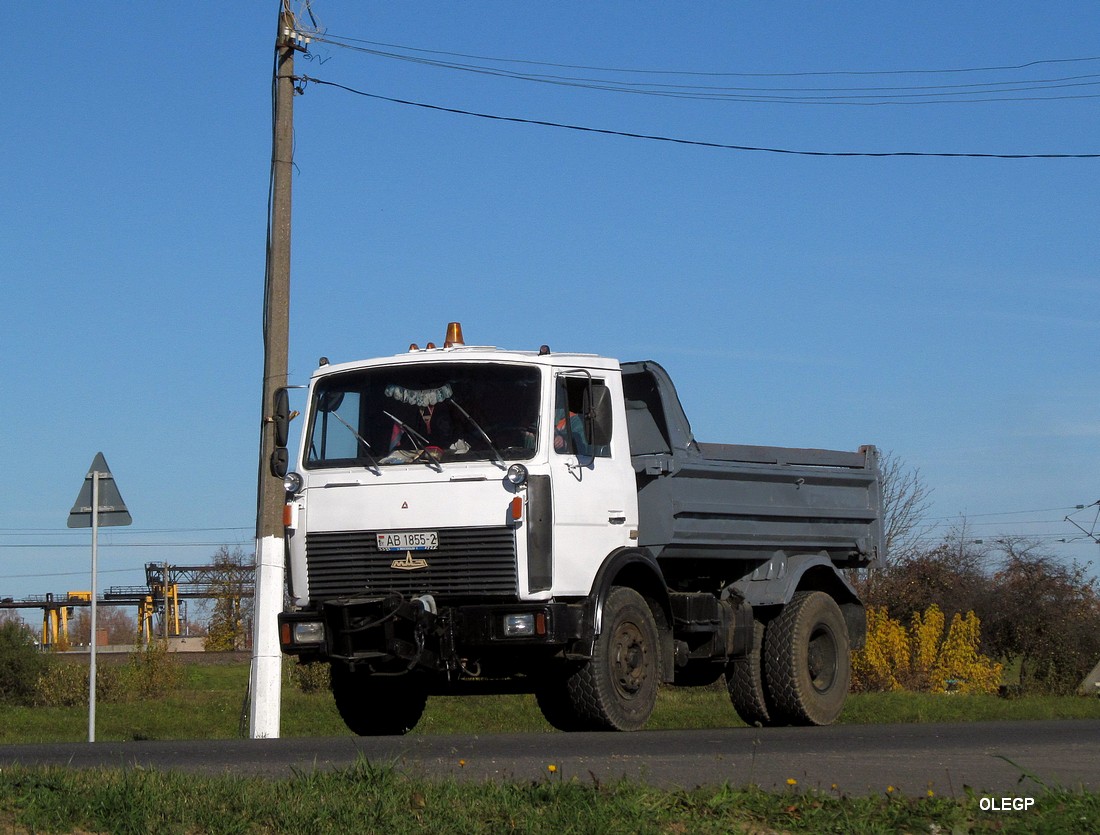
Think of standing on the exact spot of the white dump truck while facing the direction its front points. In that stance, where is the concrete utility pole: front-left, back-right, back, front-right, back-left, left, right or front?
right

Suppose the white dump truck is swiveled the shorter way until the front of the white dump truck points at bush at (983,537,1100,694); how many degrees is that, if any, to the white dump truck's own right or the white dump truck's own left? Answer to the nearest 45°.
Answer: approximately 180°

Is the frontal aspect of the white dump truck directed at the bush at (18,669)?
no

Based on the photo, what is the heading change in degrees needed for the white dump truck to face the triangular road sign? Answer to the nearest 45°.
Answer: approximately 90° to its right

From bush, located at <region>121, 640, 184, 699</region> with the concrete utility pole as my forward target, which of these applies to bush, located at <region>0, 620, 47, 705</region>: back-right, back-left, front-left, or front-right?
back-right

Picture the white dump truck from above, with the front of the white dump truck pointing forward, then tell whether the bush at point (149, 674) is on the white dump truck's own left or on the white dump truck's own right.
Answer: on the white dump truck's own right

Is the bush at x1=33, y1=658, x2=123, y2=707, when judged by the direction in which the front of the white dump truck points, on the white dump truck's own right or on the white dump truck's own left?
on the white dump truck's own right

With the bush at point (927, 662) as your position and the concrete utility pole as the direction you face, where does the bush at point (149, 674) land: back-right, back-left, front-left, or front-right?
front-right

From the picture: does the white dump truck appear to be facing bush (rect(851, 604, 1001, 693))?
no
